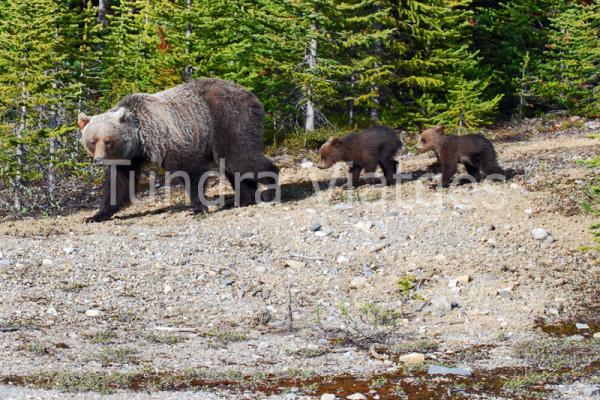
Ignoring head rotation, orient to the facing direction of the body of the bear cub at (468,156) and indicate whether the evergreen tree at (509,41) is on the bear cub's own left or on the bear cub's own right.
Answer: on the bear cub's own right

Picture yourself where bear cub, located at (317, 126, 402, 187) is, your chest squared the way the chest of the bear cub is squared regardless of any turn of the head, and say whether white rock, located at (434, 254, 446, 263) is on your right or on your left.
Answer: on your left

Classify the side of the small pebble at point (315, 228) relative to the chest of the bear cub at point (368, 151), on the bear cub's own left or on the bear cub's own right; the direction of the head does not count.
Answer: on the bear cub's own left

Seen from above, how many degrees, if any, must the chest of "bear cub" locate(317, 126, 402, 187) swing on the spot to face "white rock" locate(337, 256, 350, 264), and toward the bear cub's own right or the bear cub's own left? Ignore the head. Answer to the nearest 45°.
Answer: approximately 90° to the bear cub's own left

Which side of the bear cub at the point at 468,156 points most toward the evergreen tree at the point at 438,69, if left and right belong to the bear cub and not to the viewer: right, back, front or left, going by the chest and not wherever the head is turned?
right

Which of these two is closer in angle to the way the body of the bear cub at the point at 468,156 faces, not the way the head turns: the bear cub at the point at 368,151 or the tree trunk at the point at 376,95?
the bear cub

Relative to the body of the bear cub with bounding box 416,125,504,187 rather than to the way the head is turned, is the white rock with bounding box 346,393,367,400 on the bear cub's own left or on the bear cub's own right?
on the bear cub's own left

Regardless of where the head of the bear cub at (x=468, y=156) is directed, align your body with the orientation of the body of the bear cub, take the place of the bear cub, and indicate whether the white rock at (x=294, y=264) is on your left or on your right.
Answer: on your left

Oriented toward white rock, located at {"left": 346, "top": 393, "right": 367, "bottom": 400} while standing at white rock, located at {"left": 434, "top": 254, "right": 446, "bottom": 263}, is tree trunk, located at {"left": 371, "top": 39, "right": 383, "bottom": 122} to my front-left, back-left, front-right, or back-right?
back-right

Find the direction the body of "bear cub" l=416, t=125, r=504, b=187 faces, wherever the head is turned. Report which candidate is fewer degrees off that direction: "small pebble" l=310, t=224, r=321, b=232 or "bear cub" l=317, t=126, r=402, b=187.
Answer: the bear cub

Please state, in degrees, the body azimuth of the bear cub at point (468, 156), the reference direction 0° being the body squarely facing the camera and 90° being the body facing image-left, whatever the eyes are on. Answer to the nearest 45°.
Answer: approximately 90°

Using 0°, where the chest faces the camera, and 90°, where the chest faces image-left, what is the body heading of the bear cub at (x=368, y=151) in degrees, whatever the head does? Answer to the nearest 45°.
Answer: approximately 90°

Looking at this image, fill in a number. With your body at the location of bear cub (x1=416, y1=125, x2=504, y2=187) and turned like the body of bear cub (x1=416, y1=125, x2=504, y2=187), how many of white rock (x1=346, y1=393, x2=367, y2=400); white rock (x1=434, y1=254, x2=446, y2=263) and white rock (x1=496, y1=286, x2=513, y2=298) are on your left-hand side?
3

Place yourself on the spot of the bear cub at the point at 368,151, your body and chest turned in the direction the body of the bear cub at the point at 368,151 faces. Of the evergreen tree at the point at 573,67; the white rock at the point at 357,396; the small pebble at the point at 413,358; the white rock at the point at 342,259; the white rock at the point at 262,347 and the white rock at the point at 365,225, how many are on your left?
5

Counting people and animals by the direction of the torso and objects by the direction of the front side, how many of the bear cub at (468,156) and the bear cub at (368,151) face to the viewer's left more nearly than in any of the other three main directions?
2
